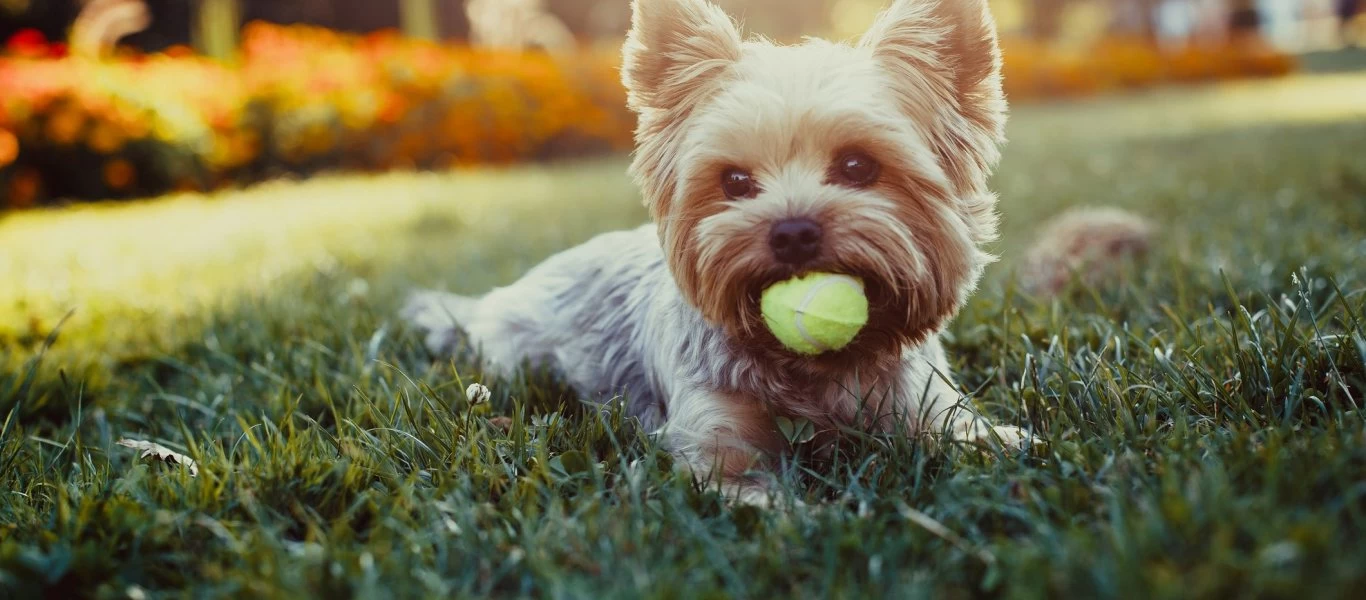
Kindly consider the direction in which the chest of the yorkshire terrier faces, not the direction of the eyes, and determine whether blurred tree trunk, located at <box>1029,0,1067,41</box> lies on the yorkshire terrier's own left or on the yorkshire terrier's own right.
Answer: on the yorkshire terrier's own left

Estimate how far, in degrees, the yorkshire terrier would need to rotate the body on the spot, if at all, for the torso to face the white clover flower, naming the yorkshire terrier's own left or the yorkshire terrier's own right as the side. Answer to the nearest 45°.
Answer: approximately 135° to the yorkshire terrier's own right

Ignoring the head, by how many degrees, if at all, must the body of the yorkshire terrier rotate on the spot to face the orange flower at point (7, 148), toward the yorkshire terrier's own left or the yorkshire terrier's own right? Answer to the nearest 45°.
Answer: approximately 180°

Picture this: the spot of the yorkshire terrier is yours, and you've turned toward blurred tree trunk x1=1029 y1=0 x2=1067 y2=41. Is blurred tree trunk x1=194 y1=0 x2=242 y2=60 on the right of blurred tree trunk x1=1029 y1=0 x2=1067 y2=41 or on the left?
left

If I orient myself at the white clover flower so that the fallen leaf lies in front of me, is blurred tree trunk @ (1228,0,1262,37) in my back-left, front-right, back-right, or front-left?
back-right

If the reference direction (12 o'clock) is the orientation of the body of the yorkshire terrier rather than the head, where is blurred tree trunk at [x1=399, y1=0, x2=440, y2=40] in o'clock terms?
The blurred tree trunk is roughly at 7 o'clock from the yorkshire terrier.

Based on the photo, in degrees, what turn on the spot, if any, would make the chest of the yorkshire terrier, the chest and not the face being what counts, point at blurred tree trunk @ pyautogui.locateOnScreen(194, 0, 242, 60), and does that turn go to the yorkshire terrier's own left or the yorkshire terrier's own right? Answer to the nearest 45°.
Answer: approximately 180°

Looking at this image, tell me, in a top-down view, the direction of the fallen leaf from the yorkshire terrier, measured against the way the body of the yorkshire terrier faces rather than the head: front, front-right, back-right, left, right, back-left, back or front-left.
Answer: back-right

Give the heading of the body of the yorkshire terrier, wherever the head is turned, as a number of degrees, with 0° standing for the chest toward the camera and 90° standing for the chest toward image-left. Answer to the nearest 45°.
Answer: approximately 315°

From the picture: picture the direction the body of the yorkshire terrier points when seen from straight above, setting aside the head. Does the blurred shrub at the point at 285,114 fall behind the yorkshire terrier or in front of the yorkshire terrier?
behind
